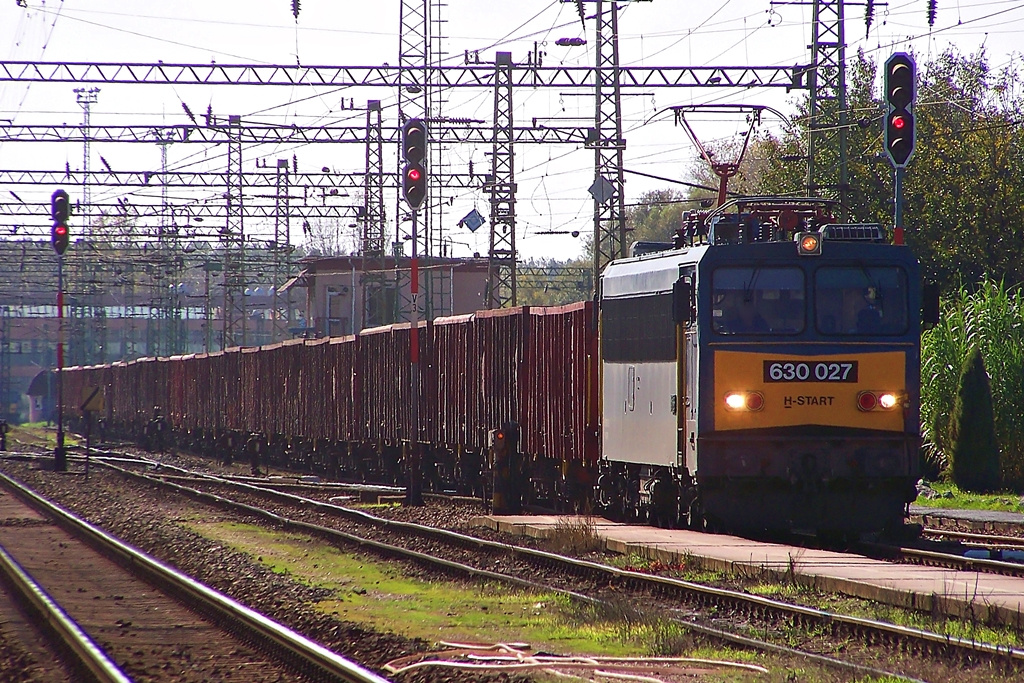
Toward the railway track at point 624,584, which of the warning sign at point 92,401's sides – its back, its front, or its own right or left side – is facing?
front

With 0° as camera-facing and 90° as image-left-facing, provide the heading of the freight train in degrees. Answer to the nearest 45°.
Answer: approximately 0°

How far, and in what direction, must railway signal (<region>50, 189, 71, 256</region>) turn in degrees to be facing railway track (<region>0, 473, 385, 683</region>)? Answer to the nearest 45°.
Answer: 0° — it already faces it

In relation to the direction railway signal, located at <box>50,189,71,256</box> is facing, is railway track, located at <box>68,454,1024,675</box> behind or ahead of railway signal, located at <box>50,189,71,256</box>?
ahead

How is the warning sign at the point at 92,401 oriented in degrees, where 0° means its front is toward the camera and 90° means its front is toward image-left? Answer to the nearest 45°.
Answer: approximately 0°

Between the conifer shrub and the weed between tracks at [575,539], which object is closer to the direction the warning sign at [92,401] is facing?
the weed between tracks

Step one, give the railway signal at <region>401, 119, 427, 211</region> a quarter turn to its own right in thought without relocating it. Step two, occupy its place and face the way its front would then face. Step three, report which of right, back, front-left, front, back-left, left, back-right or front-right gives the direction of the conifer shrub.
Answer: back

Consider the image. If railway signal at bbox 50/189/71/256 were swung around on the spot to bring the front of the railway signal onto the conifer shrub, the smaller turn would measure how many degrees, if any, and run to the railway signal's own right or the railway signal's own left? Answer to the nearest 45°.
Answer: approximately 45° to the railway signal's own left
